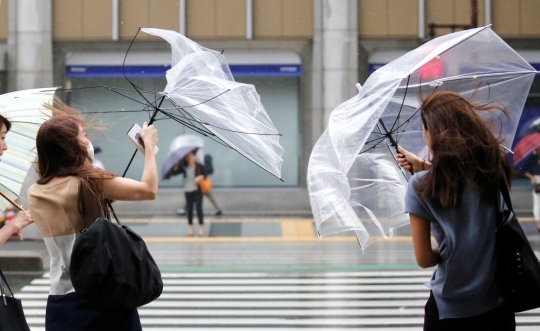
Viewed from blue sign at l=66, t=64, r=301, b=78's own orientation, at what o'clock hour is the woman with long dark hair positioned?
The woman with long dark hair is roughly at 12 o'clock from the blue sign.

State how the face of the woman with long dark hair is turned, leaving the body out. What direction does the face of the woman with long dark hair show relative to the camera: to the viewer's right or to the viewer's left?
to the viewer's left

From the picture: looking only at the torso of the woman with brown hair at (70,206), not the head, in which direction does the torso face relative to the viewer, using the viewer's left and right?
facing away from the viewer and to the right of the viewer

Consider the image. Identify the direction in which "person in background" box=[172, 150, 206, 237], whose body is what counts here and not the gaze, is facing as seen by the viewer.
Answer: toward the camera

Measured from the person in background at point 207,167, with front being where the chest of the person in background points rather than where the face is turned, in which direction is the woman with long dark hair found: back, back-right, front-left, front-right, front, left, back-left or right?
left

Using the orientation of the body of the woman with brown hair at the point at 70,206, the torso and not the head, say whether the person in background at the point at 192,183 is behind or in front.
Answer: in front

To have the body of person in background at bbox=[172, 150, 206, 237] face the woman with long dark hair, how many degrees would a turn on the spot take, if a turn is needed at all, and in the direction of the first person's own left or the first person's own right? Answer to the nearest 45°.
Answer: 0° — they already face them

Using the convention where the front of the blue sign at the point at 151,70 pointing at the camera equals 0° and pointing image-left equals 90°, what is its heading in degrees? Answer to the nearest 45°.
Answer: approximately 0°

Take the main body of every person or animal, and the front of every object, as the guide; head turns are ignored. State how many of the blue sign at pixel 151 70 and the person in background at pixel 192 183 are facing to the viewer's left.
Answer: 0
